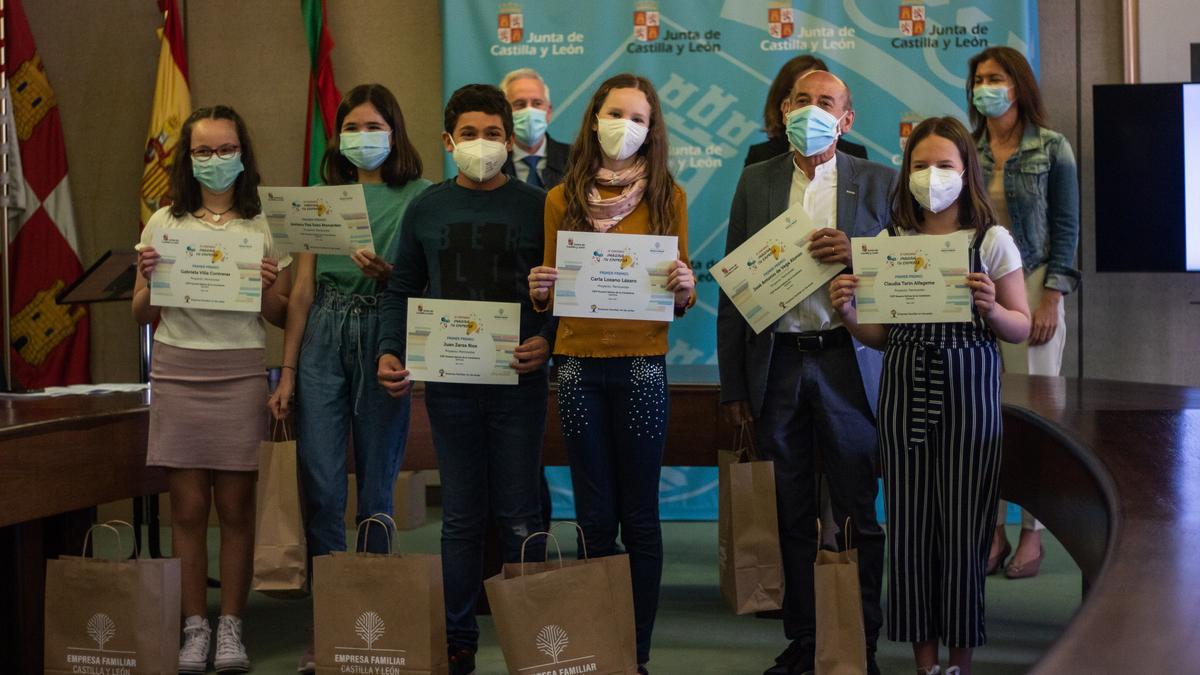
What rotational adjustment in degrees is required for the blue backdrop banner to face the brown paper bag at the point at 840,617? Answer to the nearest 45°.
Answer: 0° — it already faces it

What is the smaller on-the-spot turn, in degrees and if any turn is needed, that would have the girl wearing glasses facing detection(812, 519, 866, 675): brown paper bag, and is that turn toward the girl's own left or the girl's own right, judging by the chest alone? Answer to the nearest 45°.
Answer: approximately 45° to the girl's own left

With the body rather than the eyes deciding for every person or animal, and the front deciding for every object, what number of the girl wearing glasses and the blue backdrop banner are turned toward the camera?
2

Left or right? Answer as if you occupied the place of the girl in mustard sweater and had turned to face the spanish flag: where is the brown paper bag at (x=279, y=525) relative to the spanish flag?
left

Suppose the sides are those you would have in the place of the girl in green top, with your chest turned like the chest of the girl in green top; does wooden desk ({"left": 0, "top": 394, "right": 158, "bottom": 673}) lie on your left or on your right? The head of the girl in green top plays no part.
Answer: on your right

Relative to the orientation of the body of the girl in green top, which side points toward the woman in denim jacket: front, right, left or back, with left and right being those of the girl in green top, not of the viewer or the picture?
left
